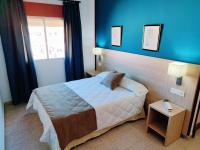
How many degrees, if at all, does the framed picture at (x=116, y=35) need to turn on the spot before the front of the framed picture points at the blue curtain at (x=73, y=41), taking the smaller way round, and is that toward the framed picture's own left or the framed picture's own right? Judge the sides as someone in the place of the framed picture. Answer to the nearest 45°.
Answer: approximately 45° to the framed picture's own right

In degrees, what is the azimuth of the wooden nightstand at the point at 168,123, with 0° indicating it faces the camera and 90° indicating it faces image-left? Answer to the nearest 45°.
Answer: approximately 45°

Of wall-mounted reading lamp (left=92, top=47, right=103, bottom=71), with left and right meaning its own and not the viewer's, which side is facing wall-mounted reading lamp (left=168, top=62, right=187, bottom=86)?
left

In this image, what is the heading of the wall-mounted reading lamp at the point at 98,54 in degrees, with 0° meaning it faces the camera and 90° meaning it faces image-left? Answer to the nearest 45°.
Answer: approximately 45°

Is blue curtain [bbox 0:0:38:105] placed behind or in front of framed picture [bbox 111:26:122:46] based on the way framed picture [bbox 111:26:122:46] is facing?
in front

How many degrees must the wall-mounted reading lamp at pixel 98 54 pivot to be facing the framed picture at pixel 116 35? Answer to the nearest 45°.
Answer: approximately 90° to its left

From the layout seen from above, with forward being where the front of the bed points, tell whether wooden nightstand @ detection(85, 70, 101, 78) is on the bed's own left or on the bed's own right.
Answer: on the bed's own right

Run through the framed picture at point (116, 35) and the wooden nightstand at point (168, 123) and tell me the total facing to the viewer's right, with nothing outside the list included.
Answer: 0

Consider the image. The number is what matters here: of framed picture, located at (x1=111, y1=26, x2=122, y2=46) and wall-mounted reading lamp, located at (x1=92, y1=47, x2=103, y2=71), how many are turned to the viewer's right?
0
